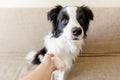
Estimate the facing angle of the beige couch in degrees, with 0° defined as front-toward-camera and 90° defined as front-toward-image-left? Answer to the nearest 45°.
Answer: approximately 0°
